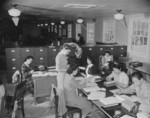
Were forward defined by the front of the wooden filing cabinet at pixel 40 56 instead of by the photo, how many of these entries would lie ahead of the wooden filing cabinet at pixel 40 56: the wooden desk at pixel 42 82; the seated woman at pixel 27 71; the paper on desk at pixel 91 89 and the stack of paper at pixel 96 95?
4

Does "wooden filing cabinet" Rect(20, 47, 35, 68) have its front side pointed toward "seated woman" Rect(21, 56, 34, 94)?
yes

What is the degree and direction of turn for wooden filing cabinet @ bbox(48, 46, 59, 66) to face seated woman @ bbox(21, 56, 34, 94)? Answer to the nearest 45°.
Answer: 0° — it already faces them

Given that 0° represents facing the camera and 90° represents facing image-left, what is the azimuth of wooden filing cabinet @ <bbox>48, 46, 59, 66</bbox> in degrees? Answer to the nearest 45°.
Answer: approximately 0°

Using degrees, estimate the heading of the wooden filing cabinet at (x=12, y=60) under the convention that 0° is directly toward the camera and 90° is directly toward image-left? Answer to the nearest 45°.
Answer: approximately 0°
